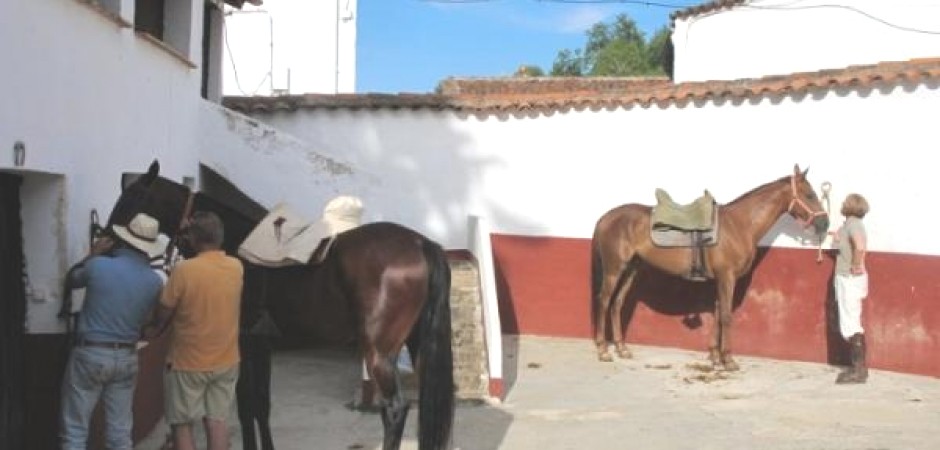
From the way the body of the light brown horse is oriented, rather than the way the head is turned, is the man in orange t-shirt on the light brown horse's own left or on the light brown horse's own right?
on the light brown horse's own right

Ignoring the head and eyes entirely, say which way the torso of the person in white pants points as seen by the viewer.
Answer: to the viewer's left

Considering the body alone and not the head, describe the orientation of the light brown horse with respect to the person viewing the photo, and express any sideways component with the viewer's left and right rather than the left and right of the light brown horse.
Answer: facing to the right of the viewer

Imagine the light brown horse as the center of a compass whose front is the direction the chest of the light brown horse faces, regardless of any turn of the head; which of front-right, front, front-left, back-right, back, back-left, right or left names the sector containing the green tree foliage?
left

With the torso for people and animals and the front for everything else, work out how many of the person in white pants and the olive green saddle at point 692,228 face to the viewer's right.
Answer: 1

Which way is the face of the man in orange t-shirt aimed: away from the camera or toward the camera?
away from the camera

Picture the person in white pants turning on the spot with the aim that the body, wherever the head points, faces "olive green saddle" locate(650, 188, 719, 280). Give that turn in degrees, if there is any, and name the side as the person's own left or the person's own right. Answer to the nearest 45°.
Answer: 0° — they already face it

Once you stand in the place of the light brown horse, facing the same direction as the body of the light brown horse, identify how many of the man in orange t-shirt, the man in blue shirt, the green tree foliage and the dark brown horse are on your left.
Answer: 1

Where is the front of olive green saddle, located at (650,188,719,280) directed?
to the viewer's right

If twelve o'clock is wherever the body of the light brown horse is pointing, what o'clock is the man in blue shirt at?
The man in blue shirt is roughly at 4 o'clock from the light brown horse.

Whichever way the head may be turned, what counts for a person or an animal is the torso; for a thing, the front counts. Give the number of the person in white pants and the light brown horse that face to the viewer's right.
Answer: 1

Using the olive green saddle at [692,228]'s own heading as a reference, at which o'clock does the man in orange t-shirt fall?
The man in orange t-shirt is roughly at 4 o'clock from the olive green saddle.

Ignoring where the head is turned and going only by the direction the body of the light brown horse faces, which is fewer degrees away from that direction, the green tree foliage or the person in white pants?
the person in white pants

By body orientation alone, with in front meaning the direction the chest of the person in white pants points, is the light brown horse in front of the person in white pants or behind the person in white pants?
in front

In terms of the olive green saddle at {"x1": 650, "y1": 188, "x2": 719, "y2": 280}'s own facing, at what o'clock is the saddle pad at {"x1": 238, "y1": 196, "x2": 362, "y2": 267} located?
The saddle pad is roughly at 4 o'clock from the olive green saddle.
